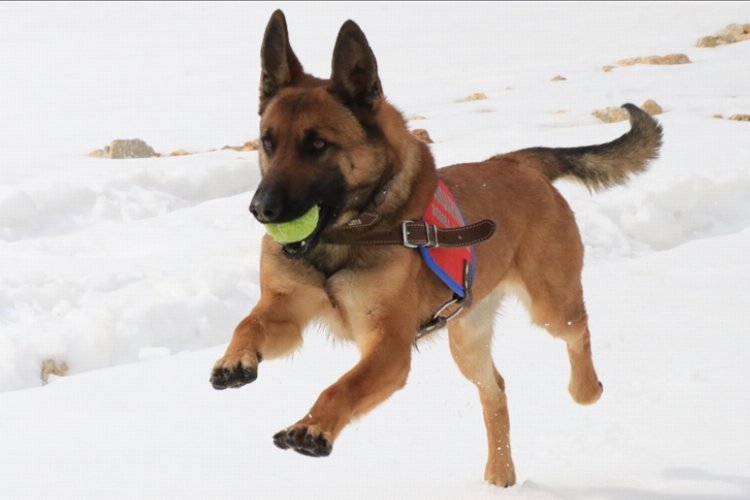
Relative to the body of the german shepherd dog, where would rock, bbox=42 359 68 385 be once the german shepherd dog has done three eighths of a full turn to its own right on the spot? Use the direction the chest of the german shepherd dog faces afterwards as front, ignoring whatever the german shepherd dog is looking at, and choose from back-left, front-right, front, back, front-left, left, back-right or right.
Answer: front-left

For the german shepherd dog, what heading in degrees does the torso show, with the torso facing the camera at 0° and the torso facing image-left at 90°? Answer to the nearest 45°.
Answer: approximately 45°

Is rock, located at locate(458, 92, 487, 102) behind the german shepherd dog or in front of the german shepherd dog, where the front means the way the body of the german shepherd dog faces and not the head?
behind

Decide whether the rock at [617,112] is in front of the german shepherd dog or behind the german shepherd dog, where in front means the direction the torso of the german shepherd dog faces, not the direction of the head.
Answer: behind

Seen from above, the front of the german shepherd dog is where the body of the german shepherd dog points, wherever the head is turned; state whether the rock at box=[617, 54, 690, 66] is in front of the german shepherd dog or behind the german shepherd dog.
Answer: behind
